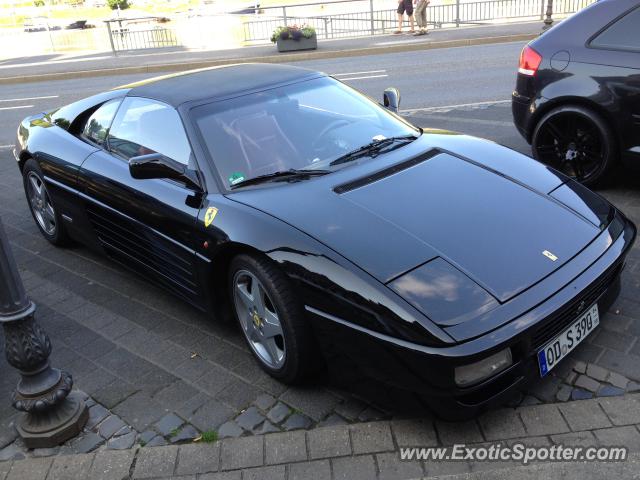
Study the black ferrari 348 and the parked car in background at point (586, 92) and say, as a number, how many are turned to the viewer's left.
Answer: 0

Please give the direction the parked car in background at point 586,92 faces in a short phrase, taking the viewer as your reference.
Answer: facing to the right of the viewer

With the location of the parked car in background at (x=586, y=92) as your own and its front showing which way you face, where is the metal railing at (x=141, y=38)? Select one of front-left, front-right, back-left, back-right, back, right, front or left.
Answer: back-left

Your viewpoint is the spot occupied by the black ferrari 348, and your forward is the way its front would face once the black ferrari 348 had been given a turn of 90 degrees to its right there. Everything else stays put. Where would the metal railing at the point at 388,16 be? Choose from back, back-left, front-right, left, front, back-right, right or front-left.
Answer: back-right

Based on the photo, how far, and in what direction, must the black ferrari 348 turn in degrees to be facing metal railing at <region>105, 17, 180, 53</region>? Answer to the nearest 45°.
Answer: approximately 135° to its left

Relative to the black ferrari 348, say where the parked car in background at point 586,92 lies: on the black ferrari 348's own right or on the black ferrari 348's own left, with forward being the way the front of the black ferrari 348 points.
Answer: on the black ferrari 348's own left

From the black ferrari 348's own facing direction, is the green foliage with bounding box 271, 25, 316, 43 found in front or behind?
behind

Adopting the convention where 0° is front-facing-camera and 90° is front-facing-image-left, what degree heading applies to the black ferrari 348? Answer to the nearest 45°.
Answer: approximately 315°

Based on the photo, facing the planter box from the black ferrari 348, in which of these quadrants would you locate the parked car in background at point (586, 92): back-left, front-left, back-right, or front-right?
front-right
